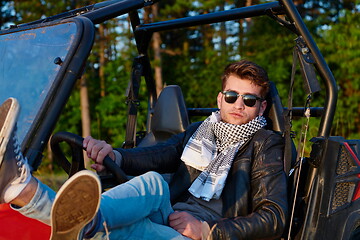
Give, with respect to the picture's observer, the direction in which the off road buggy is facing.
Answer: facing the viewer and to the left of the viewer
